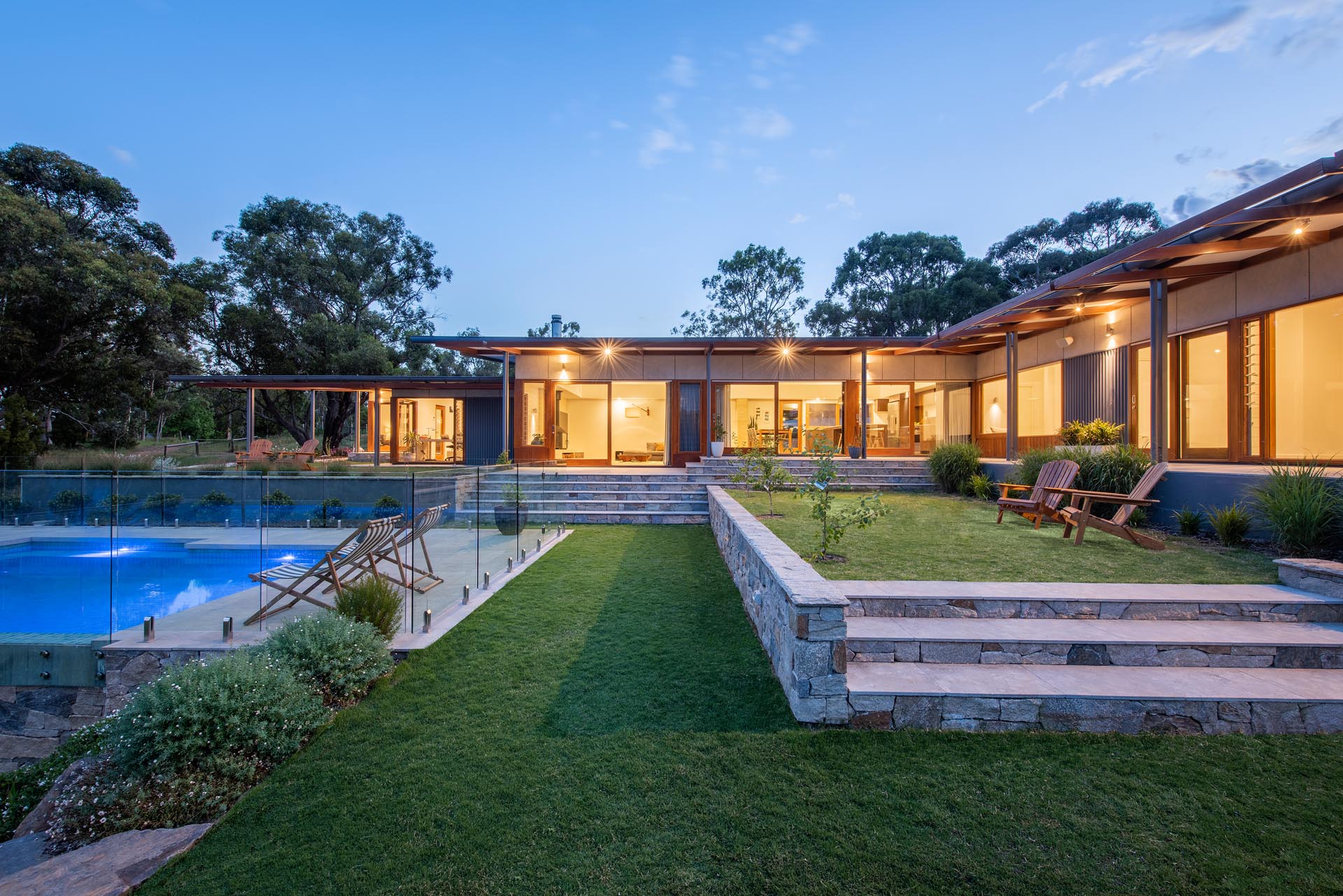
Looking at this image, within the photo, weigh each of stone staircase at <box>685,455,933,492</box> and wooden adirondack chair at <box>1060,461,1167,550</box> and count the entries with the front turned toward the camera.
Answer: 1

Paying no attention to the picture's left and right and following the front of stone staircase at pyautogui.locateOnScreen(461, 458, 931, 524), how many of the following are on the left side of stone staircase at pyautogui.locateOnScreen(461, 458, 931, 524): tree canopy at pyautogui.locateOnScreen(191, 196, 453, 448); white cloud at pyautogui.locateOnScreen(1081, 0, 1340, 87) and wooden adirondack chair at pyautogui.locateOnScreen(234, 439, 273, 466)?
1

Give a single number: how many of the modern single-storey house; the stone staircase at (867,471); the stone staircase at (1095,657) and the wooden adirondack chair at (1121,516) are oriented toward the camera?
3

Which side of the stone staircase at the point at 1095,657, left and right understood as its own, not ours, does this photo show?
front

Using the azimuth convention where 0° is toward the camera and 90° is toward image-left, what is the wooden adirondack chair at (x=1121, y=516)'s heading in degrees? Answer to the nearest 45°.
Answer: approximately 90°

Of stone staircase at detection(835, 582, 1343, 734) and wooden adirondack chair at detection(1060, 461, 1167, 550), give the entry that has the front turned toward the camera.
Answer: the stone staircase

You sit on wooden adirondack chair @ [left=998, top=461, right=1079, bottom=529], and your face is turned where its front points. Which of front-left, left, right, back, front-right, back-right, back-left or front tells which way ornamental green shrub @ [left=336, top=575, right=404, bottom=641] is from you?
front

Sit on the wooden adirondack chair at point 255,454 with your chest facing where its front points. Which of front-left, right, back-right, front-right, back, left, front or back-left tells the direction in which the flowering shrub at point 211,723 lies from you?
front-left

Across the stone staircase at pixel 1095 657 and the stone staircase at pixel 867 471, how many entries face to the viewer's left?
0

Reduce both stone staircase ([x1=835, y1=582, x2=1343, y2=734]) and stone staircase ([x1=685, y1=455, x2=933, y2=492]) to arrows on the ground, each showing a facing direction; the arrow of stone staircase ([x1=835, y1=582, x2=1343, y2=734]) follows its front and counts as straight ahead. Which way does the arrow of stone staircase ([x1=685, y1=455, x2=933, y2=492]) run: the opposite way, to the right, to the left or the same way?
the same way

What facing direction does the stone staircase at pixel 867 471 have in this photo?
toward the camera

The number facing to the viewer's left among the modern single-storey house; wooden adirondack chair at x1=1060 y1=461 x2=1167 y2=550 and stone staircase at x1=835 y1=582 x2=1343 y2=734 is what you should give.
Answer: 1
